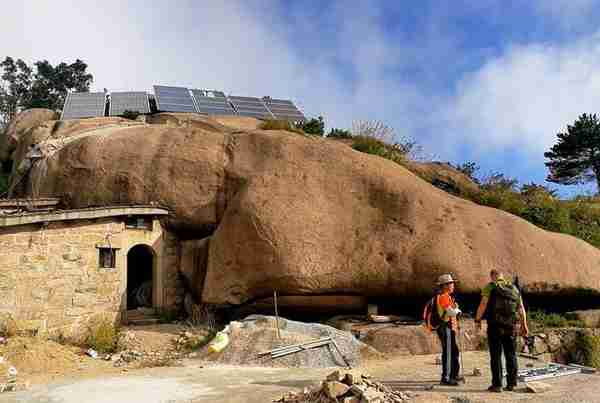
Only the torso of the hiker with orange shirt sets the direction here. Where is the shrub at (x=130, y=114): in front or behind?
behind

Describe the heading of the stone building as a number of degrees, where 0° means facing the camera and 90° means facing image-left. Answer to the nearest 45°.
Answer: approximately 315°

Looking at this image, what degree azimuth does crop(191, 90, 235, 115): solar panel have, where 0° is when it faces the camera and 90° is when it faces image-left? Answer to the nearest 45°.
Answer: approximately 0°

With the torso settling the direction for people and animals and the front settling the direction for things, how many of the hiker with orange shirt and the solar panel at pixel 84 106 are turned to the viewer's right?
1

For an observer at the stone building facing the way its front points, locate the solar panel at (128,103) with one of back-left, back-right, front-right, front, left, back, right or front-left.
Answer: back-left

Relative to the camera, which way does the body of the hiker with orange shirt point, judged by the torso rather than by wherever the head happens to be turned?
to the viewer's right

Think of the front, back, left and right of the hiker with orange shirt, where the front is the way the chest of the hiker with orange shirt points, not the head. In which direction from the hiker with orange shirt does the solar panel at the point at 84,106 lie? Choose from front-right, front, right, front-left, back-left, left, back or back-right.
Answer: back-left

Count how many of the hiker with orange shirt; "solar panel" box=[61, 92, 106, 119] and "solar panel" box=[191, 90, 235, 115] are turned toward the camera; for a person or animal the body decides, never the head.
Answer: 2
